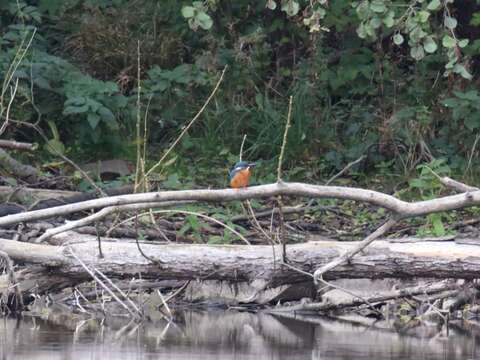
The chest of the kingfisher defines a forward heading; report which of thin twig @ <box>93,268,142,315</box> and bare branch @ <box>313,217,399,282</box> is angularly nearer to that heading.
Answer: the bare branch

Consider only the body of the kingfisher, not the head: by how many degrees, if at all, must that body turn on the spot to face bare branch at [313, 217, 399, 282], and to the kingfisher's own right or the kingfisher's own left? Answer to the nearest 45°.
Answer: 0° — it already faces it

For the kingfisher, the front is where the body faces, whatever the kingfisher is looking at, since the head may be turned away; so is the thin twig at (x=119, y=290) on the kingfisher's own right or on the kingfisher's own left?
on the kingfisher's own right

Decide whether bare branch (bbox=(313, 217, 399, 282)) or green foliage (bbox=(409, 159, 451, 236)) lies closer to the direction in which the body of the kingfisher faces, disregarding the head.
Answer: the bare branch

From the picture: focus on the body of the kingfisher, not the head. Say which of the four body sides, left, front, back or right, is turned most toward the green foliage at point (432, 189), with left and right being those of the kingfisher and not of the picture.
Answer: left

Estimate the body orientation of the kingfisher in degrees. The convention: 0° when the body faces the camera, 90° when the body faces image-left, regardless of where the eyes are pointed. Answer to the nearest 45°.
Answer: approximately 315°
